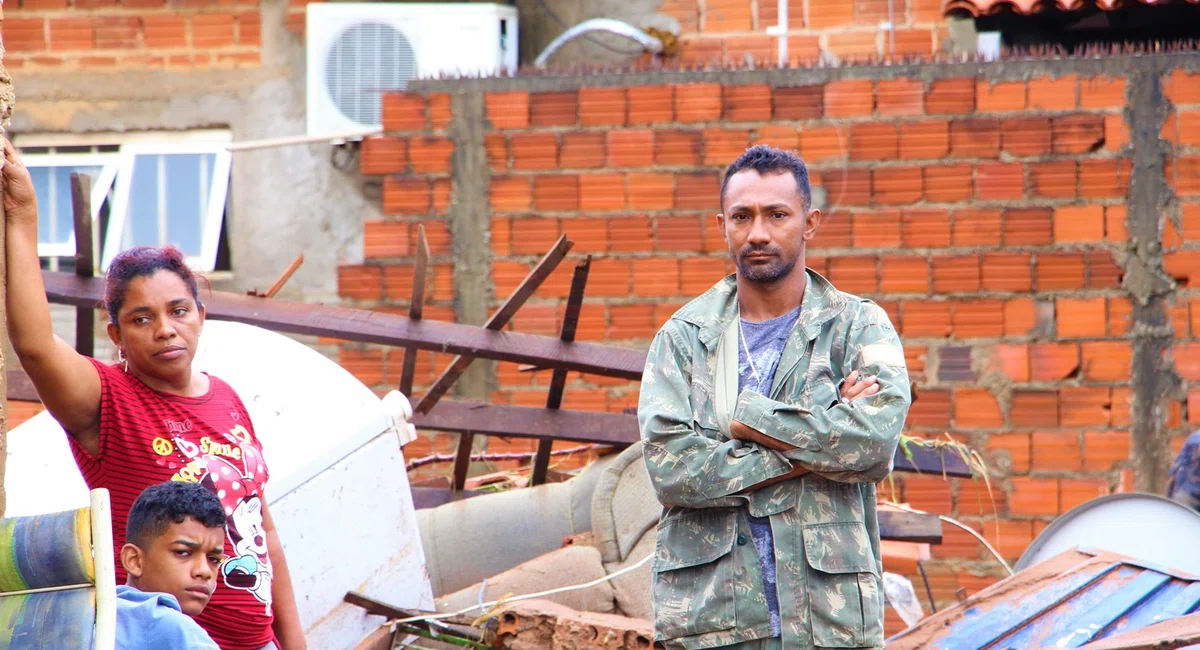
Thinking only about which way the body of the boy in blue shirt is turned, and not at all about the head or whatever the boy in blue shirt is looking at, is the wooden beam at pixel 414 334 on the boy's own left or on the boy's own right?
on the boy's own left

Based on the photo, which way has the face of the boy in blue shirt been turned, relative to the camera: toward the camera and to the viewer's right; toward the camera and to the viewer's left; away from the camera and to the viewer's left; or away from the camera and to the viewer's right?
toward the camera and to the viewer's right

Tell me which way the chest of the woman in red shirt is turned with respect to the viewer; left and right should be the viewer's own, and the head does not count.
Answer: facing the viewer and to the right of the viewer

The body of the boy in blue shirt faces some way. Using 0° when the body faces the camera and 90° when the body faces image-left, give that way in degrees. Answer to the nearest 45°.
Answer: approximately 315°

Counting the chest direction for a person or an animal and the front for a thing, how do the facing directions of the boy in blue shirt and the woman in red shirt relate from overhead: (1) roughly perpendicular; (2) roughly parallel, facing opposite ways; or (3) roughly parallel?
roughly perpendicular

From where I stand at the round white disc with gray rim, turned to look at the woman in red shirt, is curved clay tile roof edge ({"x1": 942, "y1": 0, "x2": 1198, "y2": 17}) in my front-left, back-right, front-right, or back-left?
back-right

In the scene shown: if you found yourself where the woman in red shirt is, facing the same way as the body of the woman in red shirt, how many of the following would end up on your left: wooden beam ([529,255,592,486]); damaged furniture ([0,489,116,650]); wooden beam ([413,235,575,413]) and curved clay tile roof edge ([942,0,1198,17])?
3

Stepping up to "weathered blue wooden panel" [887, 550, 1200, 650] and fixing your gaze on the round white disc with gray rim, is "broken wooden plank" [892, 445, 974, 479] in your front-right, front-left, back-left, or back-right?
front-left

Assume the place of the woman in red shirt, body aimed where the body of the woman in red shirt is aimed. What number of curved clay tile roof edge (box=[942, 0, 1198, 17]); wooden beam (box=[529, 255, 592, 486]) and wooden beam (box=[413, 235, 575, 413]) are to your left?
3

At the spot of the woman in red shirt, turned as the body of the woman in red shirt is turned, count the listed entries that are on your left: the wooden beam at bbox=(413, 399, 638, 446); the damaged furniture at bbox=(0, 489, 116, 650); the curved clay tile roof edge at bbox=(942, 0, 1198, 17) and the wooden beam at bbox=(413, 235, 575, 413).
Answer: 3

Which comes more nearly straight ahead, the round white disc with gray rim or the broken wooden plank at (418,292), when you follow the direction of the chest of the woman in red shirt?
the round white disc with gray rim

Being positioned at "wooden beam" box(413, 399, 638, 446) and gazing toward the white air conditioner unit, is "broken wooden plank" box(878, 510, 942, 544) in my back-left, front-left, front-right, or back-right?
back-right
